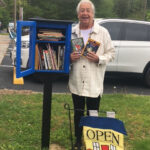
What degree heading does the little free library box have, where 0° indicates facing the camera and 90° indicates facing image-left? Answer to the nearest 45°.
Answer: approximately 0°

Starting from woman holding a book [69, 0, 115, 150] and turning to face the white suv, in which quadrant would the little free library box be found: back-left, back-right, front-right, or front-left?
back-left

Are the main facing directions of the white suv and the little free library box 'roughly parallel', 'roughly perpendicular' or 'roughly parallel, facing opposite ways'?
roughly perpendicular
